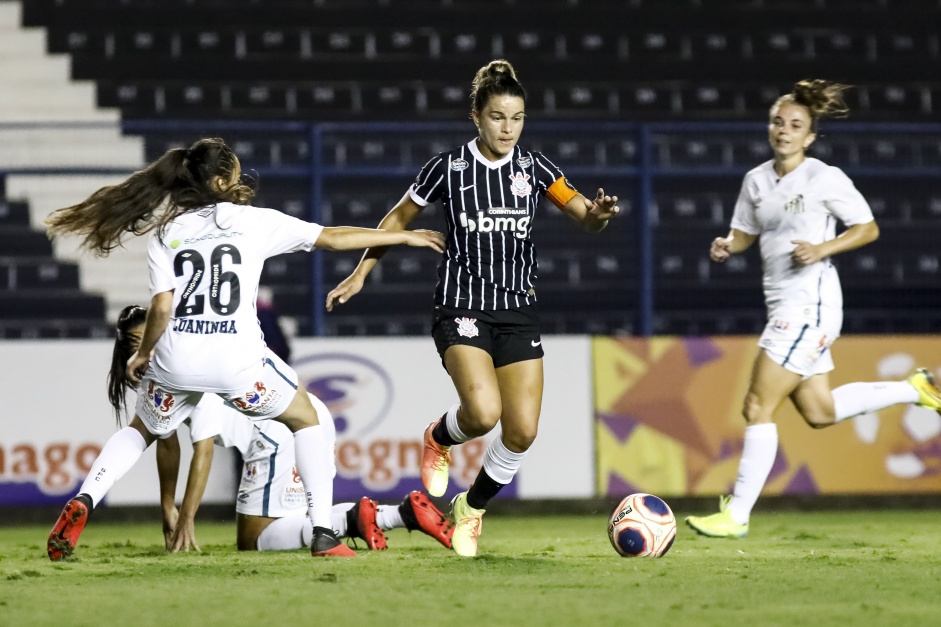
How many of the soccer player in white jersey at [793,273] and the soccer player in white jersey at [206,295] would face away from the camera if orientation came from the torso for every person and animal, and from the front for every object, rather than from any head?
1

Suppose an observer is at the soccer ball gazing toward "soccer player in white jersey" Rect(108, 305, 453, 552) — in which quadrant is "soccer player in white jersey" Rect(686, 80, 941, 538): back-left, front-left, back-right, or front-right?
back-right

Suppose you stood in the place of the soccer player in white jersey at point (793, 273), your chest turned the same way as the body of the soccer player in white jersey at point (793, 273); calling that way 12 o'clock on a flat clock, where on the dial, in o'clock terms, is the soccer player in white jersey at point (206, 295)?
the soccer player in white jersey at point (206, 295) is roughly at 12 o'clock from the soccer player in white jersey at point (793, 273).

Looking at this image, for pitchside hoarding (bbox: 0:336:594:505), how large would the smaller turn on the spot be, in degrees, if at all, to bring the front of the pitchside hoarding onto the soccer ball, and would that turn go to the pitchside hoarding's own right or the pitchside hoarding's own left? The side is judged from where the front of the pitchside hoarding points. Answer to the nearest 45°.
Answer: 0° — it already faces it

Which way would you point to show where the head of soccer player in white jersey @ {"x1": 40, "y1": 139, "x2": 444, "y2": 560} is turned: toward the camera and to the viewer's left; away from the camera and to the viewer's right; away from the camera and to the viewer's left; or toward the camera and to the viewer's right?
away from the camera and to the viewer's right

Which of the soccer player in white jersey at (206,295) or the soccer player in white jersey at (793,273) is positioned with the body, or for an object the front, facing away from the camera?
the soccer player in white jersey at (206,295)

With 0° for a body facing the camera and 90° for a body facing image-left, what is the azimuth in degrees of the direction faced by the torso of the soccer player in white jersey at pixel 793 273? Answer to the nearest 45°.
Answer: approximately 45°

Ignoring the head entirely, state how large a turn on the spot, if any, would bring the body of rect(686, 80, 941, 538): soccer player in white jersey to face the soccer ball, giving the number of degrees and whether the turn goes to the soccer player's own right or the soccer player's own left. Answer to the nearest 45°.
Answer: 0° — they already face it

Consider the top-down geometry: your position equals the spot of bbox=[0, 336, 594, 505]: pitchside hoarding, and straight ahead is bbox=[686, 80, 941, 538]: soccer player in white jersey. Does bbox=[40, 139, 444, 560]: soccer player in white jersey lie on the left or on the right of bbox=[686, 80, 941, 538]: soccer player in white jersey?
right

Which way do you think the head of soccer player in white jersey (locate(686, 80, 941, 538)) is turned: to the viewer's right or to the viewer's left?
to the viewer's left

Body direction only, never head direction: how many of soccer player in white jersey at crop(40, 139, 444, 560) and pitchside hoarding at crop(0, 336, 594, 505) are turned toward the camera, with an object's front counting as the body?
1

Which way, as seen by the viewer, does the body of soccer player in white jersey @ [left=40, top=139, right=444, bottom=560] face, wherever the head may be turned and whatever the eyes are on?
away from the camera

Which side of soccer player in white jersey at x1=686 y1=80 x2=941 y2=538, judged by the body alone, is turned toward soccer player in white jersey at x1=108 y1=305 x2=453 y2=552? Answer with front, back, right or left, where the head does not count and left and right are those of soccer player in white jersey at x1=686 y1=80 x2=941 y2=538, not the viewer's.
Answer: front

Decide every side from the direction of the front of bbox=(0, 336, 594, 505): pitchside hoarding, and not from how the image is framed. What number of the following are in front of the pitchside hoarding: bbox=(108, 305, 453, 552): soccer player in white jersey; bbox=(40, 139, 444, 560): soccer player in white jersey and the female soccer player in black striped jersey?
3

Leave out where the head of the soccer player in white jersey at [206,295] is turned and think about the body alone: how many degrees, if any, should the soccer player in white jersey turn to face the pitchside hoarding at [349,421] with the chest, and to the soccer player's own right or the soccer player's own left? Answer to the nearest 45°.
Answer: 0° — they already face it

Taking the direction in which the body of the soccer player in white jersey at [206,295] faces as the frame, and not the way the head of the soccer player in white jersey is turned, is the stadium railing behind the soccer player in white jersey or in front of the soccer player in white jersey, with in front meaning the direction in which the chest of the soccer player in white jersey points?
in front

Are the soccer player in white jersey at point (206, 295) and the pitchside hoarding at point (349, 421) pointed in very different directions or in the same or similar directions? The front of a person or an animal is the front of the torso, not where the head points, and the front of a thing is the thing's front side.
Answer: very different directions
